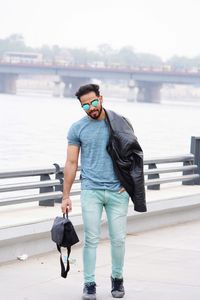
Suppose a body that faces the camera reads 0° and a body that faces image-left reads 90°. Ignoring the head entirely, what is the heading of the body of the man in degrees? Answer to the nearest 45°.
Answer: approximately 0°

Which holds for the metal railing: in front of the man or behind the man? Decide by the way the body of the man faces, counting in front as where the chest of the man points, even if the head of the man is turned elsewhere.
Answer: behind
